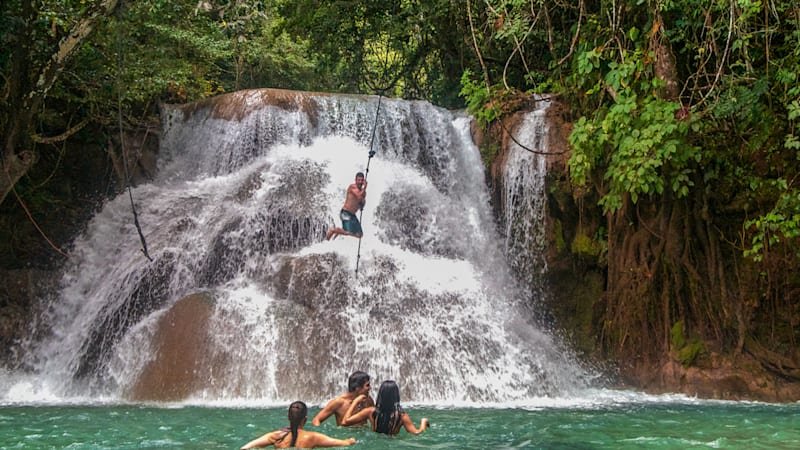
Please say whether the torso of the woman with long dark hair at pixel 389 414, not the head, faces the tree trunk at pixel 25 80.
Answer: no

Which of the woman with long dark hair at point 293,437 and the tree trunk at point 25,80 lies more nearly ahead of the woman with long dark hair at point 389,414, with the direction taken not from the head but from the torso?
the tree trunk

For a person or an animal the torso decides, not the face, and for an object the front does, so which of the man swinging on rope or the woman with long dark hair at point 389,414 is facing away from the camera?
the woman with long dark hair

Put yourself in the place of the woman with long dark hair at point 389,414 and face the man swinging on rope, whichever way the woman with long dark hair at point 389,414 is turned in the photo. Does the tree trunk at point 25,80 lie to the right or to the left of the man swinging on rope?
left

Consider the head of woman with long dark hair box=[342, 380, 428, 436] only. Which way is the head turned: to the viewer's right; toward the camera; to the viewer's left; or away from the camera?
away from the camera

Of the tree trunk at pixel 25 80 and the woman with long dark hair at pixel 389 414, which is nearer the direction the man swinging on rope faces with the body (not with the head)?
the woman with long dark hair

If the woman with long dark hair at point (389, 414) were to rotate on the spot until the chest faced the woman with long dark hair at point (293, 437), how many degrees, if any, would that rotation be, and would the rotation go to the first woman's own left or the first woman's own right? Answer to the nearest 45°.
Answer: approximately 135° to the first woman's own left

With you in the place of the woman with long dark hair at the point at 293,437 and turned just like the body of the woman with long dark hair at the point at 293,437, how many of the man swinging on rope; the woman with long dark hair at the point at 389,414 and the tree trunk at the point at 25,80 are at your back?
0

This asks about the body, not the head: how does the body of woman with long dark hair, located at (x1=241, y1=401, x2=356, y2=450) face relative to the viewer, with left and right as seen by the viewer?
facing away from the viewer

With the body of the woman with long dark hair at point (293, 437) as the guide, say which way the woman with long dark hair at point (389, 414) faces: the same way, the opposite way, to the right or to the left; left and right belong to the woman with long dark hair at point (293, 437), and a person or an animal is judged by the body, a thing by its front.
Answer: the same way

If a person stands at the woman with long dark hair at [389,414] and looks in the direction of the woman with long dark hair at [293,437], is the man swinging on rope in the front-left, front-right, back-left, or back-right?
back-right

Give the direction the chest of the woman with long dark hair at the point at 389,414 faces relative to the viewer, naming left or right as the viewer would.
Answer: facing away from the viewer

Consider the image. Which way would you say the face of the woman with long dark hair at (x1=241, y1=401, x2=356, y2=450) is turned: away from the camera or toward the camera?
away from the camera

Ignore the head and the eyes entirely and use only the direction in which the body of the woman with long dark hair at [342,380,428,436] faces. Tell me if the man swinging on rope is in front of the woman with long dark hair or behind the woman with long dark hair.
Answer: in front
